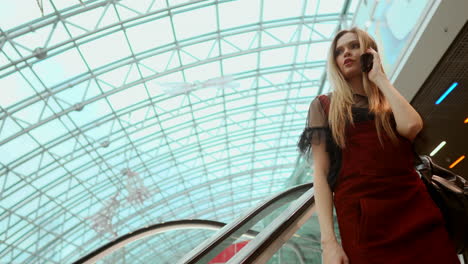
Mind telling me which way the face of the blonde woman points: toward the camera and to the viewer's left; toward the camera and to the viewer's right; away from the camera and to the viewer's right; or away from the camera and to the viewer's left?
toward the camera and to the viewer's left

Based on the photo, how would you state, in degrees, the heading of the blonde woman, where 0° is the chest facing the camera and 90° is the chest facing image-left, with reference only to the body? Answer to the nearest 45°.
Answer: approximately 0°
